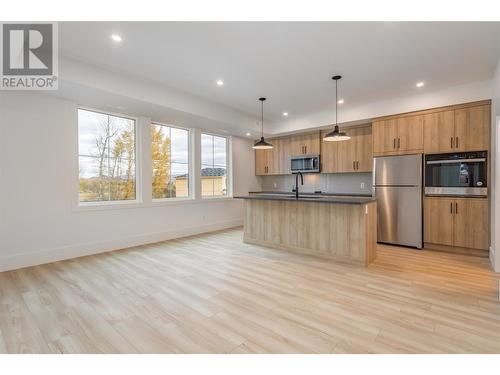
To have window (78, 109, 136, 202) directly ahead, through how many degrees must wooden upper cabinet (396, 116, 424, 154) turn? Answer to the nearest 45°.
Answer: approximately 45° to its right

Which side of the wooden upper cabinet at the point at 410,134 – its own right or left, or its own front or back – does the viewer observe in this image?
front

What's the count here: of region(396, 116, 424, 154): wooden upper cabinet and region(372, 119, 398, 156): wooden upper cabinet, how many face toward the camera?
2

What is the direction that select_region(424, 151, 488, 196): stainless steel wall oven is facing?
toward the camera

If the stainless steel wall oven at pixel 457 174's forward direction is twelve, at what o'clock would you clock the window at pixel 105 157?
The window is roughly at 2 o'clock from the stainless steel wall oven.

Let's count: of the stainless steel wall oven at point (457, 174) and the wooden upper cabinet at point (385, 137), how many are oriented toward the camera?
2

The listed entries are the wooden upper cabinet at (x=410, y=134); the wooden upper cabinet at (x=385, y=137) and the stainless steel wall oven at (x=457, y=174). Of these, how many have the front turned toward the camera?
3

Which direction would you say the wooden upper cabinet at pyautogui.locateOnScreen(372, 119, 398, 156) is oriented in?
toward the camera

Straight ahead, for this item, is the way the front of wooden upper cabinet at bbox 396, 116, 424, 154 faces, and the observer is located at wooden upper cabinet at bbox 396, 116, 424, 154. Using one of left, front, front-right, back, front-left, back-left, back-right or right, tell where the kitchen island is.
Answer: front-right
